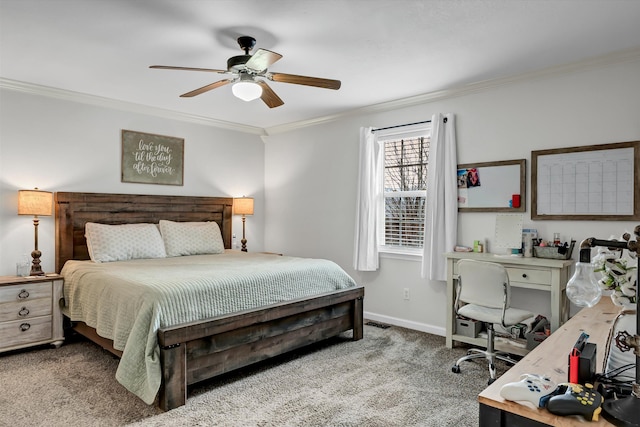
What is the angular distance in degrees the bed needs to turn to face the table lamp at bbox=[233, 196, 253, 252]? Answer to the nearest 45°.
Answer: approximately 135° to its left

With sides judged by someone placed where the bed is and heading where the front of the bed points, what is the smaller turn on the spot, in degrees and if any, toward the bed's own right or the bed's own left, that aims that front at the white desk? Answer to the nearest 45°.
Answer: approximately 45° to the bed's own left

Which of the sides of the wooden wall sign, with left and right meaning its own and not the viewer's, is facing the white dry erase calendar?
front

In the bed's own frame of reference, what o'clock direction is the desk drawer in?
The desk drawer is roughly at 11 o'clock from the bed.

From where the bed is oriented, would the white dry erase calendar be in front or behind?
in front

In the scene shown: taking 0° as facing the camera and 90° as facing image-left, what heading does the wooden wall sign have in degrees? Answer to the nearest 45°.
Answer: approximately 315°

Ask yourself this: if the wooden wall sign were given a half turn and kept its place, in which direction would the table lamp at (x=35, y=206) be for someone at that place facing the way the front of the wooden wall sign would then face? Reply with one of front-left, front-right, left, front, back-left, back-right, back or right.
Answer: left

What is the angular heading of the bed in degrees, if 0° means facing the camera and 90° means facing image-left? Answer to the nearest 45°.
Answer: approximately 315°

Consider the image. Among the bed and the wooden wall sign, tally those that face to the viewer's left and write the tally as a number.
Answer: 0

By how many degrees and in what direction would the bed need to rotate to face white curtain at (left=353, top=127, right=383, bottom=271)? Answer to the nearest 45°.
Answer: approximately 90° to its left
